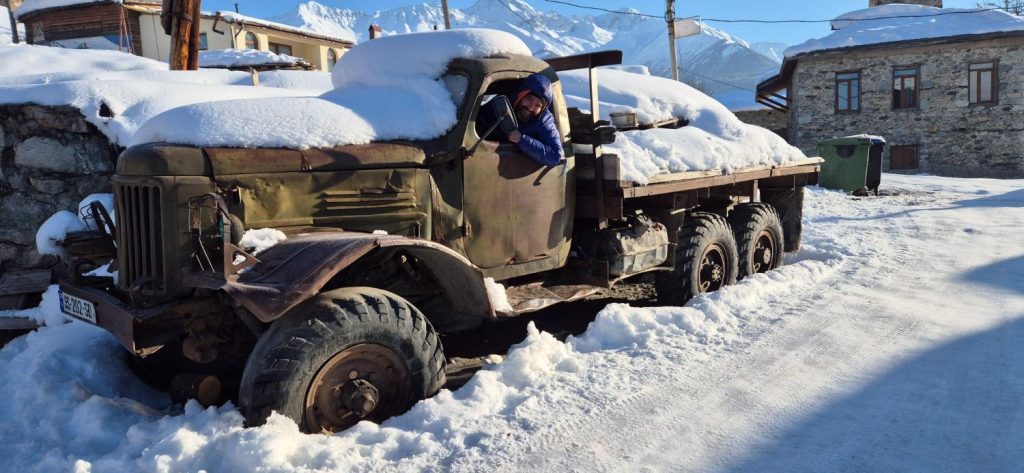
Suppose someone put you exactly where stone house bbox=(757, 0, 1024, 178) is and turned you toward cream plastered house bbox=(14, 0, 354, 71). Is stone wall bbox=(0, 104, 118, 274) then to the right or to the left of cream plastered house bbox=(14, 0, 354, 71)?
left

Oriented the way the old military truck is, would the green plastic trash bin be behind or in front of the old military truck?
behind

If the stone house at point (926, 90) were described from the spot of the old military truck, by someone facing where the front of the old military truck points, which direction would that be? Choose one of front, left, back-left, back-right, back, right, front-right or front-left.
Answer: back

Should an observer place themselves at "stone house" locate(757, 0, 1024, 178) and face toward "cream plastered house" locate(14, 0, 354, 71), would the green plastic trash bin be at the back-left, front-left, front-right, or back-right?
front-left

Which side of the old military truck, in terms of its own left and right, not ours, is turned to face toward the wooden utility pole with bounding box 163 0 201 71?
right

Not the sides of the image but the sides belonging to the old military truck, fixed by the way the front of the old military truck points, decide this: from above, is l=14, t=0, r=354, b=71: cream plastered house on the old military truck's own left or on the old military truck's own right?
on the old military truck's own right

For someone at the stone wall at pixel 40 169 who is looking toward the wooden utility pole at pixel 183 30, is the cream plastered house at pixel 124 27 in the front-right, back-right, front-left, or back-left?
front-left

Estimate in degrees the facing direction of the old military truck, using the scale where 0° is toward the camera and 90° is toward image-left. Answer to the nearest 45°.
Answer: approximately 45°
